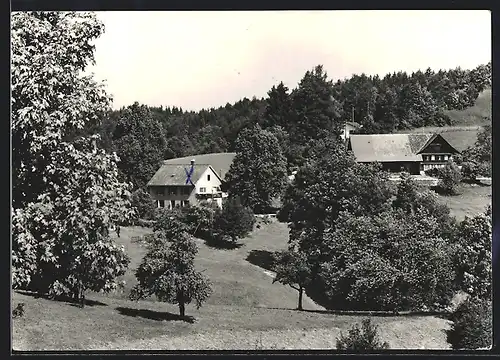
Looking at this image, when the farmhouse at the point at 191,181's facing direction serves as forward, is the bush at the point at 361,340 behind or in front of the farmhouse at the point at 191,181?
in front

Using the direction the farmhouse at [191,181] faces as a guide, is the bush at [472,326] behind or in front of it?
in front

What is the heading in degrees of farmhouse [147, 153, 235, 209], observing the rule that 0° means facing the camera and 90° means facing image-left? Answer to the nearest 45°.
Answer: approximately 315°

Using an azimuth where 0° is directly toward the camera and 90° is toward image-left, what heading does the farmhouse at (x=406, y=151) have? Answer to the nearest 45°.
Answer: approximately 315°
